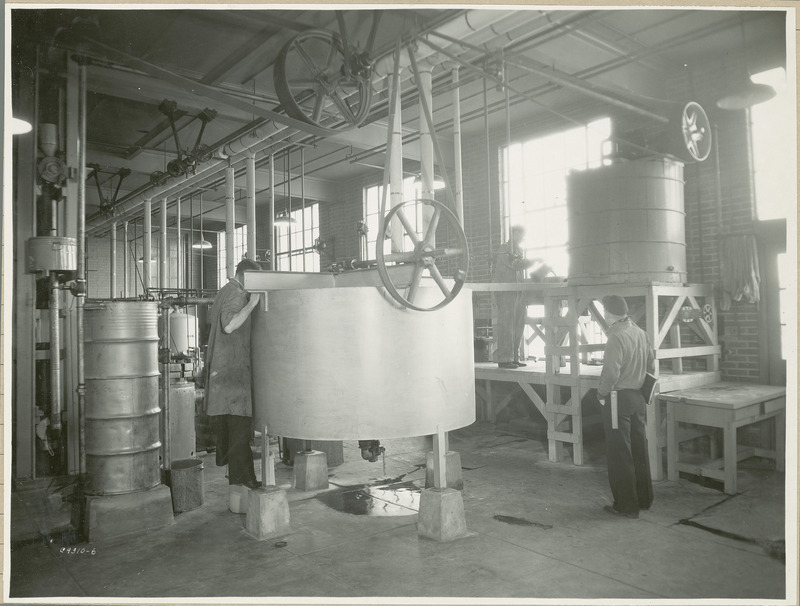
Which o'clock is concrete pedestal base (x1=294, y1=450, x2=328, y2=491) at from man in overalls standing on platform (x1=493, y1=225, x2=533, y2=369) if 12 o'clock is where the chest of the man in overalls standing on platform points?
The concrete pedestal base is roughly at 4 o'clock from the man in overalls standing on platform.

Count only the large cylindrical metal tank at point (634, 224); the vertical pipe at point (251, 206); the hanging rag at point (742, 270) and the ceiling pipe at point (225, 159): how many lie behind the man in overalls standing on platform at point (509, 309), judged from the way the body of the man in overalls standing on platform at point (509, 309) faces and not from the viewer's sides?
2

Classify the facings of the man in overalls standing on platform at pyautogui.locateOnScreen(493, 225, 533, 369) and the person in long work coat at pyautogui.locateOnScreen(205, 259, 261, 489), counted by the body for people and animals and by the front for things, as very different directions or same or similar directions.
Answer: same or similar directions

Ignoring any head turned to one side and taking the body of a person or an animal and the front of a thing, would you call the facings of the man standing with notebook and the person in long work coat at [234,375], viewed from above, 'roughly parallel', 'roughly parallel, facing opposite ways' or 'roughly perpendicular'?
roughly perpendicular

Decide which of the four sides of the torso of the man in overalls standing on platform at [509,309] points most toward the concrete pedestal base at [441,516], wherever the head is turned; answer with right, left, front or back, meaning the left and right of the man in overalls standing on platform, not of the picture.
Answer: right

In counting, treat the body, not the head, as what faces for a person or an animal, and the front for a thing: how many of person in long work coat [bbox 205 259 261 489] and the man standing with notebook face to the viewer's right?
1

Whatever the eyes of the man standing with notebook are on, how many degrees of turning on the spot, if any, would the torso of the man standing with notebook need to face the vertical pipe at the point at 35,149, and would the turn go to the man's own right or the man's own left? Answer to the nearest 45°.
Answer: approximately 90° to the man's own left

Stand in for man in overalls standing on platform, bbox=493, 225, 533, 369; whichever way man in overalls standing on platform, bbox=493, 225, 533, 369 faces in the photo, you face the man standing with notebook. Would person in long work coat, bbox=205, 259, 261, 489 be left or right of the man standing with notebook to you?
right

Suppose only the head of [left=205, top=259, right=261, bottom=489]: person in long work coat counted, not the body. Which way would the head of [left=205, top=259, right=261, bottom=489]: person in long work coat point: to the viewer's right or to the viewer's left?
to the viewer's right

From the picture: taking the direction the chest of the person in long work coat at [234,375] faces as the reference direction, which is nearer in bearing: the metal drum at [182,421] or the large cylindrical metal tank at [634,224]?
the large cylindrical metal tank

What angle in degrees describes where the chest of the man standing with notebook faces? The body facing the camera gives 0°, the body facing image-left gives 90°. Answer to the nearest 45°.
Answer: approximately 135°

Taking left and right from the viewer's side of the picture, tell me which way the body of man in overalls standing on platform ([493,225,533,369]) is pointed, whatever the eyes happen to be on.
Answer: facing to the right of the viewer

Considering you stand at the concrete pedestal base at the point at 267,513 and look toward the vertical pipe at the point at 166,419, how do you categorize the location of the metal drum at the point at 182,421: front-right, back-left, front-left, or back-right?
front-right

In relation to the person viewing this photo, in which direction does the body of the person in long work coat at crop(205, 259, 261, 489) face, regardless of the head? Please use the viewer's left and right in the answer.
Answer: facing to the right of the viewer

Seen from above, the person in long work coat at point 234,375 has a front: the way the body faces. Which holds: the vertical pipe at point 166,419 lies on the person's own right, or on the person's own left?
on the person's own left
